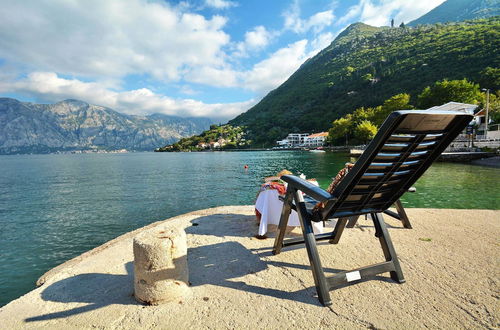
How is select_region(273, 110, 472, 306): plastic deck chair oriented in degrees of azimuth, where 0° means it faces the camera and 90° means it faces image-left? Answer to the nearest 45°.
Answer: approximately 135°

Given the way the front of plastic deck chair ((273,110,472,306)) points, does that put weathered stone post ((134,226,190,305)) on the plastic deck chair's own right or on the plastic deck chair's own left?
on the plastic deck chair's own left
